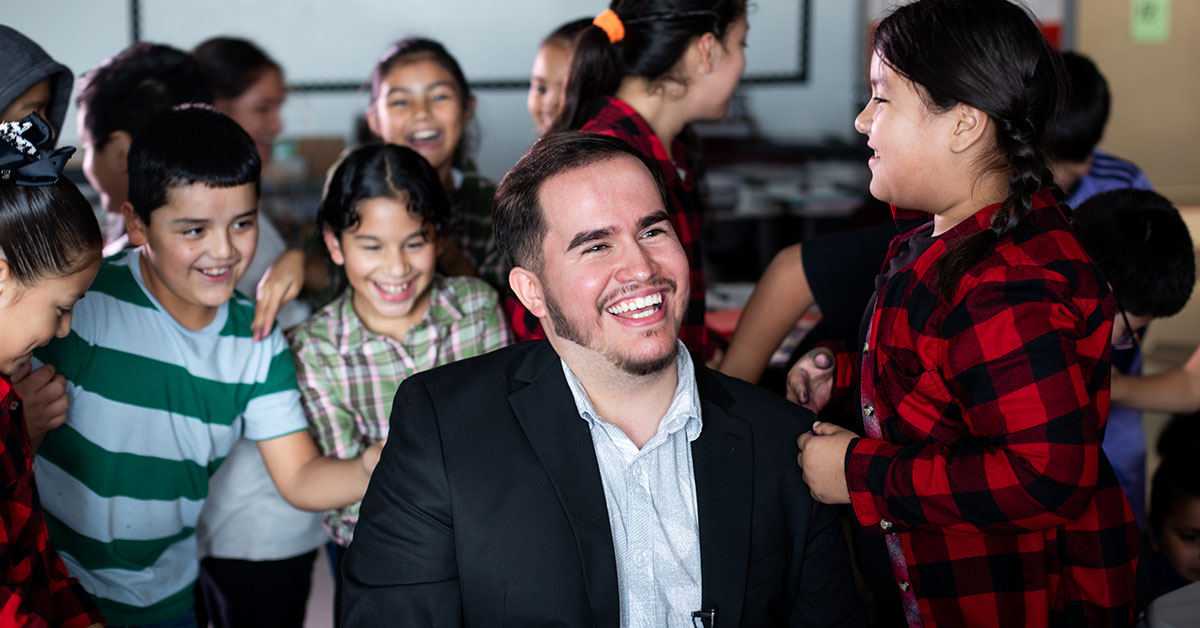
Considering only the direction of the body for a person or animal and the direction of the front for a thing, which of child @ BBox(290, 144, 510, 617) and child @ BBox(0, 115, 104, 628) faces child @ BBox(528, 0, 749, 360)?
child @ BBox(0, 115, 104, 628)

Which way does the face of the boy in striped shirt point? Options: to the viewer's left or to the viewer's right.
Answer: to the viewer's right

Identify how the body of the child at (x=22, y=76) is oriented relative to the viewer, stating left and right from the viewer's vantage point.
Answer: facing the viewer and to the right of the viewer

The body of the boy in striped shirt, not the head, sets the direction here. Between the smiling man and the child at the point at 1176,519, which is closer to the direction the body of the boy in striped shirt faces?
the smiling man

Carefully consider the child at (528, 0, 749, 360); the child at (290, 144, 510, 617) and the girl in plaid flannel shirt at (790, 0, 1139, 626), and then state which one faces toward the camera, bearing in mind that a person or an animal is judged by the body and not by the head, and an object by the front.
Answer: the child at (290, 144, 510, 617)

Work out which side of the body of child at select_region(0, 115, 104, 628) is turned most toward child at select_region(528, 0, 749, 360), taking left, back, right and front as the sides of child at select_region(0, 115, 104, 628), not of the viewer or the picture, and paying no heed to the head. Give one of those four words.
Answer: front

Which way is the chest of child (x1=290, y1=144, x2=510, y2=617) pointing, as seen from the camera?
toward the camera

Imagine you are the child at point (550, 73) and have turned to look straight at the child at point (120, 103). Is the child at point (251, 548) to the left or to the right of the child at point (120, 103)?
left

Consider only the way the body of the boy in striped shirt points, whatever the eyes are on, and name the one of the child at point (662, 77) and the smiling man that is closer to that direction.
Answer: the smiling man

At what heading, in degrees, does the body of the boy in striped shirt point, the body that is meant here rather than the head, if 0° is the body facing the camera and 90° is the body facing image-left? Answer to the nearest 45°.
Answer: approximately 315°

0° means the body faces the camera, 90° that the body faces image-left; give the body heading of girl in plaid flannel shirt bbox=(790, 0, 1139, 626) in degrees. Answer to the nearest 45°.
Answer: approximately 90°

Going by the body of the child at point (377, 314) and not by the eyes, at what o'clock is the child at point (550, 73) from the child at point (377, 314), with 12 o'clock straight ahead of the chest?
the child at point (550, 73) is roughly at 7 o'clock from the child at point (377, 314).

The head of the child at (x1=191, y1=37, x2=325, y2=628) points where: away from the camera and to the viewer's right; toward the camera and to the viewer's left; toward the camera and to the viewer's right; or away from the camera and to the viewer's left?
toward the camera and to the viewer's right

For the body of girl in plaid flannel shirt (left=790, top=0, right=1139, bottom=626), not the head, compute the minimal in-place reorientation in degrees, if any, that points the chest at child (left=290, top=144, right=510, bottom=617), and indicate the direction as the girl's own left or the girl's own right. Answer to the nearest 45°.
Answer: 0° — they already face them
